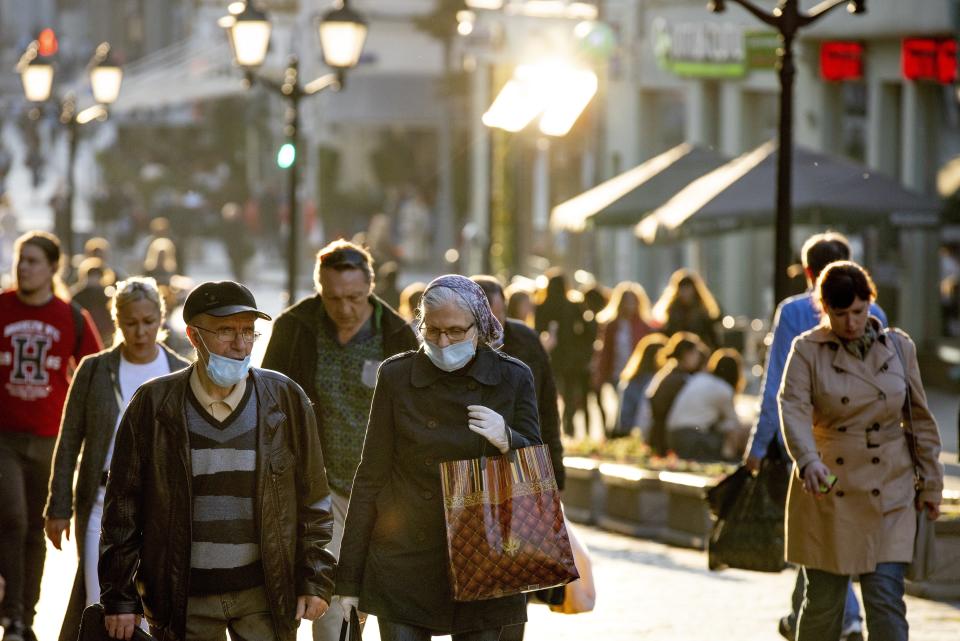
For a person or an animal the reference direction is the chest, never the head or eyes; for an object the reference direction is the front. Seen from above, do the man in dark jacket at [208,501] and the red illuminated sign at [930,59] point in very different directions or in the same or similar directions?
same or similar directions

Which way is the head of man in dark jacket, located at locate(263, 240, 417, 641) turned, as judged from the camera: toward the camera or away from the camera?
toward the camera

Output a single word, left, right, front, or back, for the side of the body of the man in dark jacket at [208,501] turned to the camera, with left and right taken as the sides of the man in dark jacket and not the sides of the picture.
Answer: front

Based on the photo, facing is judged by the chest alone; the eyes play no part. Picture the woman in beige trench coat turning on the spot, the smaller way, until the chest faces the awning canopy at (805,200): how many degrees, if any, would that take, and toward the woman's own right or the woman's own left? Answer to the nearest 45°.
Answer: approximately 180°

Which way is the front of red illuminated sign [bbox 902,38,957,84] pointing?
toward the camera

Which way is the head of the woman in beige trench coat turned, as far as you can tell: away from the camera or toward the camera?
toward the camera

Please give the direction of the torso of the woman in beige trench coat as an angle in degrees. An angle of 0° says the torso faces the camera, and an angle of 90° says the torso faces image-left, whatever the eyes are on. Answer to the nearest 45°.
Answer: approximately 0°

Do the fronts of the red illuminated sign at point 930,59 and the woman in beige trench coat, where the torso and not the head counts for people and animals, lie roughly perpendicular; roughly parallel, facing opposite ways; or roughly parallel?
roughly parallel

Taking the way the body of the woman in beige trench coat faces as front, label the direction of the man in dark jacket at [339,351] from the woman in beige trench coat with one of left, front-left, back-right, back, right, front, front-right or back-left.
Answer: right

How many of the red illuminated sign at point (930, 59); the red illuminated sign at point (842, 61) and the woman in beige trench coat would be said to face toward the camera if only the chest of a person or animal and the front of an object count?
3

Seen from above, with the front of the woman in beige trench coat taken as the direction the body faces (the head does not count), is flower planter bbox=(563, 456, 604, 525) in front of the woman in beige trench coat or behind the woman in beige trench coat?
behind

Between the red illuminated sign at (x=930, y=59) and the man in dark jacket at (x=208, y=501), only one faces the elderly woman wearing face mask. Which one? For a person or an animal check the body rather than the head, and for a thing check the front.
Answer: the red illuminated sign

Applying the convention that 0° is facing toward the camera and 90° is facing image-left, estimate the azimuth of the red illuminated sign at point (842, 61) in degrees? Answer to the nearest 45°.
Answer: approximately 0°

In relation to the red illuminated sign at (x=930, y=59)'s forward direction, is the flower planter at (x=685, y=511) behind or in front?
in front

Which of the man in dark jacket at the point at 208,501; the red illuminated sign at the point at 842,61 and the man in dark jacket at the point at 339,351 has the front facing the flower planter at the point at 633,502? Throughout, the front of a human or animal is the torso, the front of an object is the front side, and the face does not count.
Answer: the red illuminated sign

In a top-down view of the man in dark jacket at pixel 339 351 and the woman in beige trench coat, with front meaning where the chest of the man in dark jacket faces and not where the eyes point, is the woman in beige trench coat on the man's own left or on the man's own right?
on the man's own left

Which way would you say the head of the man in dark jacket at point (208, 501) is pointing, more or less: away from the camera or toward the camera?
toward the camera

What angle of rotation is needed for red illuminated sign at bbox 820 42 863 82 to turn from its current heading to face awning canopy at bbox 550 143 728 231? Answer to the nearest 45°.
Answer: approximately 45° to its right
